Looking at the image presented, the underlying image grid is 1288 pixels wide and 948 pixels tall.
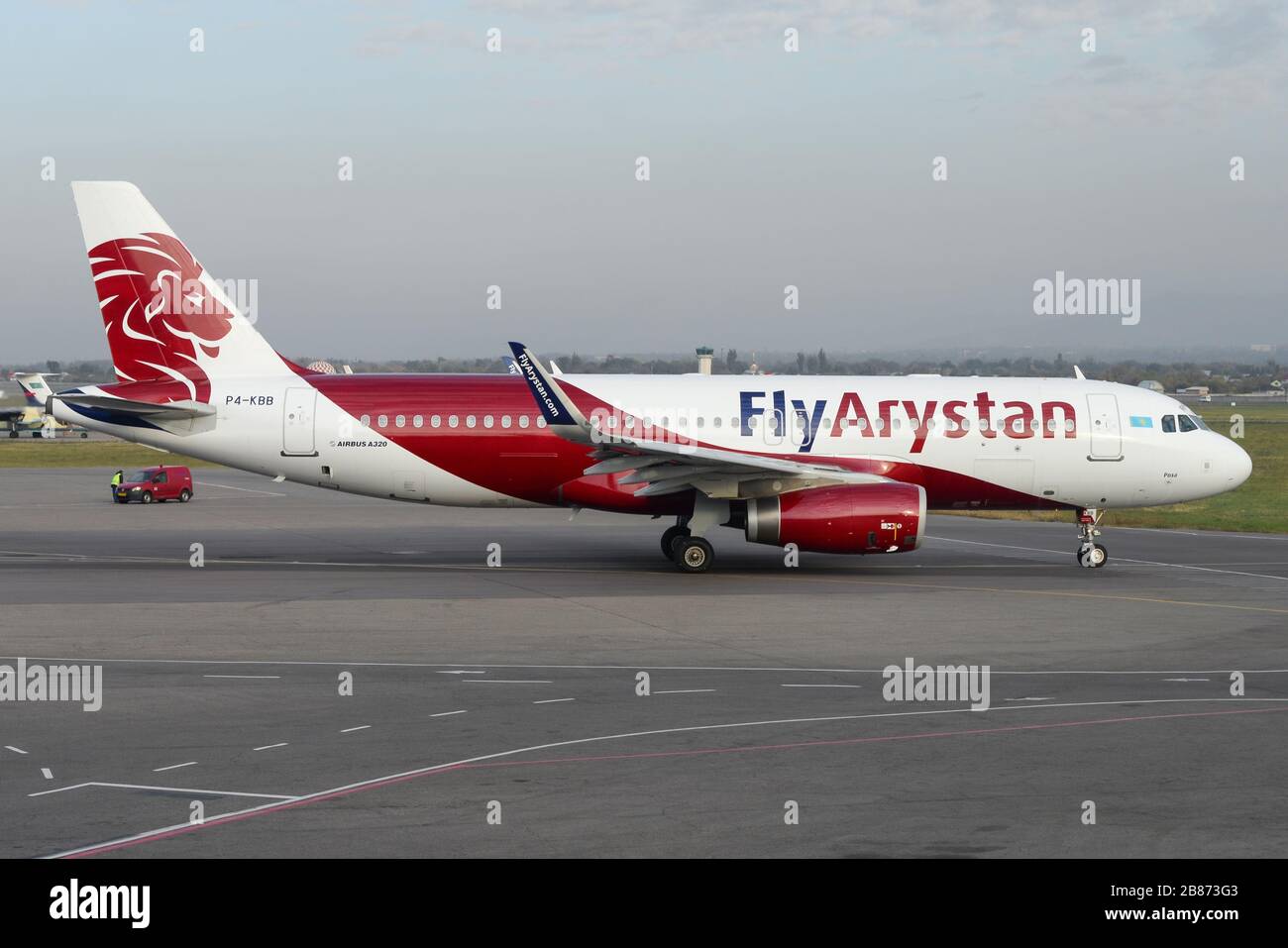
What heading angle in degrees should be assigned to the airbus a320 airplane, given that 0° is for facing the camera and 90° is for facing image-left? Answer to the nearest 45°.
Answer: approximately 270°
